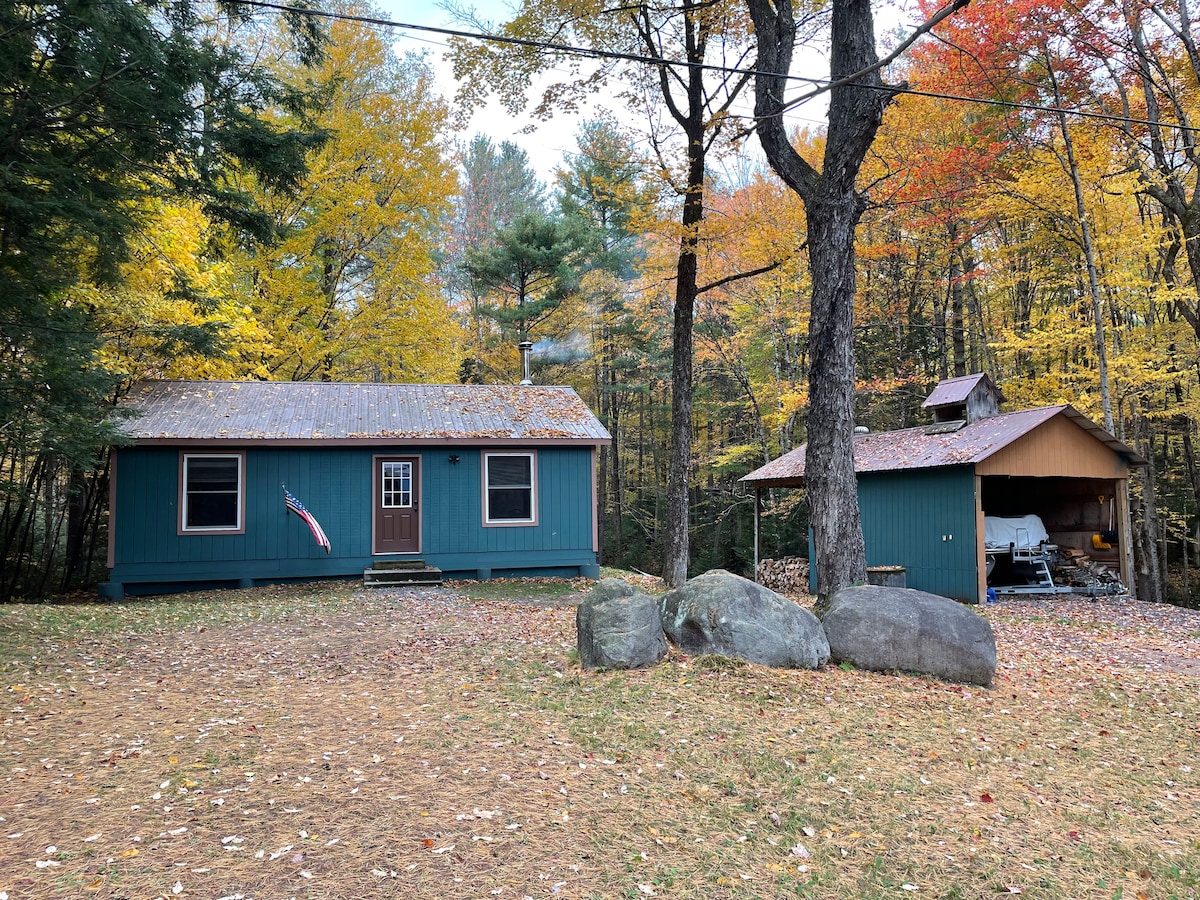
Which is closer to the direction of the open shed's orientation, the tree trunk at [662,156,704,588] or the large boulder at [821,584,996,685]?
the large boulder

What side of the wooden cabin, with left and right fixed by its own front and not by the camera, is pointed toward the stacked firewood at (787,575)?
left

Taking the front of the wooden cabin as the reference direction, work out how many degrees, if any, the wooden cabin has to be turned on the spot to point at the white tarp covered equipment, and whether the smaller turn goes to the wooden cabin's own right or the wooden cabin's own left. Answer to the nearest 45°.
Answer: approximately 90° to the wooden cabin's own left

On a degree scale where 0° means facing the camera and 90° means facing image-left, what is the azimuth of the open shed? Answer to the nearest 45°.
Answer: approximately 315°

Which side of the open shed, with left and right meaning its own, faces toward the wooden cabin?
right

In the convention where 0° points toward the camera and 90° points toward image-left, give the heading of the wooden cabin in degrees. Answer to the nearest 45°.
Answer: approximately 0°

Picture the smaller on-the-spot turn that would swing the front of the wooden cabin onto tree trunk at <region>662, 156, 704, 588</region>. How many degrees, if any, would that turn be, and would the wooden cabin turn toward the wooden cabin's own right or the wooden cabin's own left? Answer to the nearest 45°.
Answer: approximately 45° to the wooden cabin's own left

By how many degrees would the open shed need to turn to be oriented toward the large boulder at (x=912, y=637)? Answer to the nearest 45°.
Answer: approximately 45° to its right

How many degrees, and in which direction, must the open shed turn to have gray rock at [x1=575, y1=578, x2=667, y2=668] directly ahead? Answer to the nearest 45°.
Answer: approximately 45° to its right
